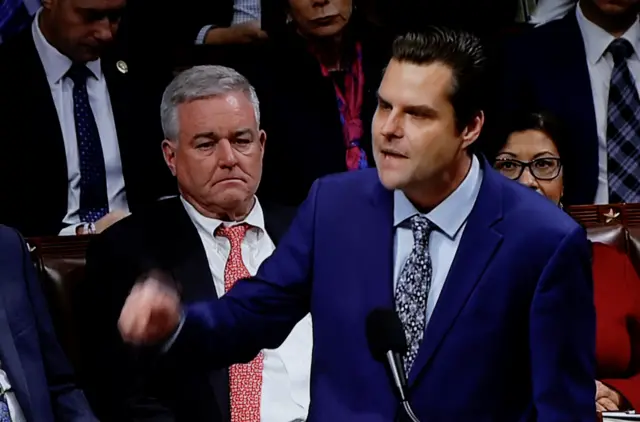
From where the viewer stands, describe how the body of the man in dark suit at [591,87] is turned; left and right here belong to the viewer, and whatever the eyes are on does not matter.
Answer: facing the viewer

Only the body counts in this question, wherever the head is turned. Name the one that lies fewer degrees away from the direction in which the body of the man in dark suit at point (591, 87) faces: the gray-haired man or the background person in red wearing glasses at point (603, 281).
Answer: the background person in red wearing glasses

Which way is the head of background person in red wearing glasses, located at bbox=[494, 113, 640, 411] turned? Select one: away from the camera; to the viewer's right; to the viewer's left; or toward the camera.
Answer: toward the camera

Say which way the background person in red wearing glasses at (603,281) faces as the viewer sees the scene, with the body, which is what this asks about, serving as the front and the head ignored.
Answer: toward the camera

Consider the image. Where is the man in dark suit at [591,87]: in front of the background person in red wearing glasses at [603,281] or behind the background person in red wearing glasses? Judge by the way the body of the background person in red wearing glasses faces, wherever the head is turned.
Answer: behind

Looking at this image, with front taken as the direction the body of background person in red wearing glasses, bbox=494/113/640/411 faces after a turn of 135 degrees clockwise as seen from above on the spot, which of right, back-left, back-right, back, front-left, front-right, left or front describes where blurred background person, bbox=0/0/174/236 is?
front-left

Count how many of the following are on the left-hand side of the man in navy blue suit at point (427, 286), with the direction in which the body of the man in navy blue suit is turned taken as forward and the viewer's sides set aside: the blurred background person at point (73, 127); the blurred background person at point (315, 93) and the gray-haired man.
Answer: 0

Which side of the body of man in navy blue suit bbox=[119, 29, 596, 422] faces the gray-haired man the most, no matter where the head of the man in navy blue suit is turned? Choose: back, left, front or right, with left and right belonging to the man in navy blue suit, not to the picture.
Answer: right

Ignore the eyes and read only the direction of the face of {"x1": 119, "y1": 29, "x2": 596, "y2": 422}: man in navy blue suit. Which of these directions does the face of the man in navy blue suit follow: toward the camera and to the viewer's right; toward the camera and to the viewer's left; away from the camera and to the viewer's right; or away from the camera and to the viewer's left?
toward the camera and to the viewer's left

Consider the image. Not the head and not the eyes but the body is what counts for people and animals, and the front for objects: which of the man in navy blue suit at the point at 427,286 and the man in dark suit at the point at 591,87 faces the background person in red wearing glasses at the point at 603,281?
the man in dark suit

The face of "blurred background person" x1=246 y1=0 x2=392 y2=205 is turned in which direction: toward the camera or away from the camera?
toward the camera

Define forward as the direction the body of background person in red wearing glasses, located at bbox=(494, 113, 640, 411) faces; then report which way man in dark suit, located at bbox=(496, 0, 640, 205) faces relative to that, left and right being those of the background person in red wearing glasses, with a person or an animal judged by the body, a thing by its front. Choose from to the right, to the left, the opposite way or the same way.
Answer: the same way

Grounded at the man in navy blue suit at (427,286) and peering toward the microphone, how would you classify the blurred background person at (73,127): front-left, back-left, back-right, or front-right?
back-right

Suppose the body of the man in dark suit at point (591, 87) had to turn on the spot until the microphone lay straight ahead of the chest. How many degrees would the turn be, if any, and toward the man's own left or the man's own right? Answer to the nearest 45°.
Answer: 0° — they already face it

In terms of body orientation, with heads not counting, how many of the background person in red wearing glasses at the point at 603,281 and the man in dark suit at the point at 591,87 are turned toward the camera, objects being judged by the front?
2
